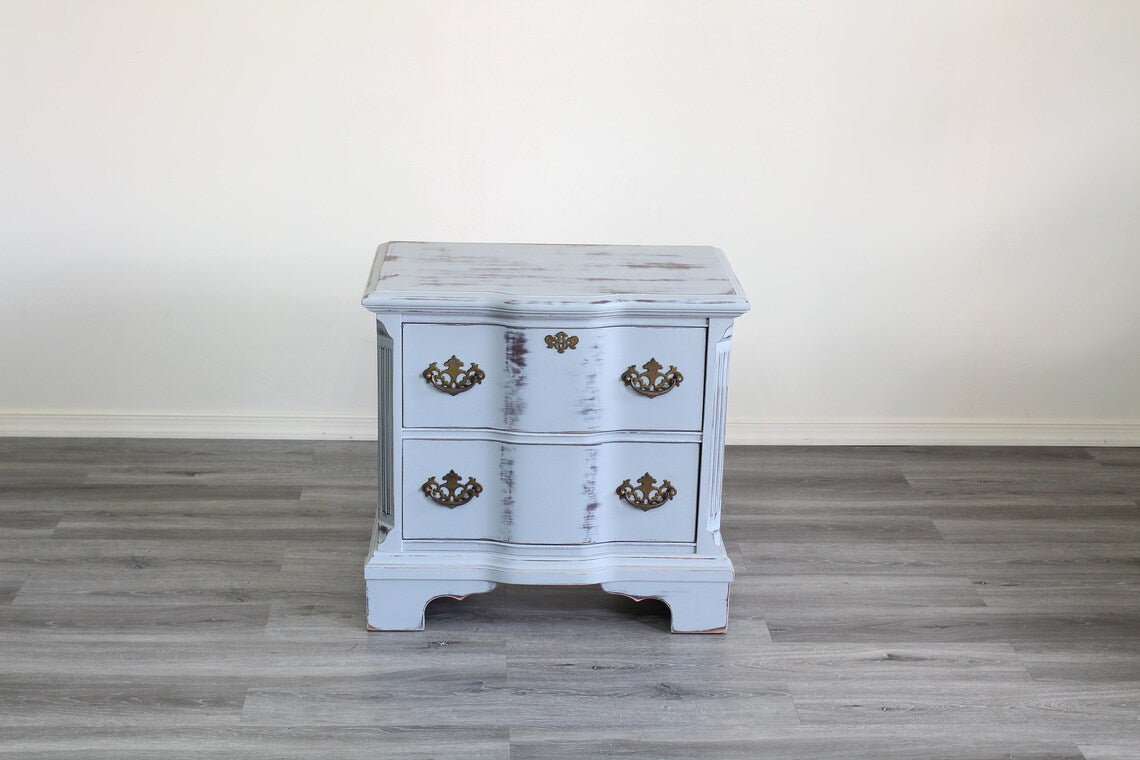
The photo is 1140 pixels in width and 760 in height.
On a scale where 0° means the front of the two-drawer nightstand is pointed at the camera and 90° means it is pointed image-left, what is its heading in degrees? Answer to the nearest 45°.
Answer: approximately 0°

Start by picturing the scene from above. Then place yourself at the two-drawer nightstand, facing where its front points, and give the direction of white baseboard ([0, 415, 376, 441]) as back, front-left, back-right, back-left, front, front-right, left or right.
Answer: back-right

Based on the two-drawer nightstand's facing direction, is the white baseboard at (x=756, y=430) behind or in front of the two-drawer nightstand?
behind
